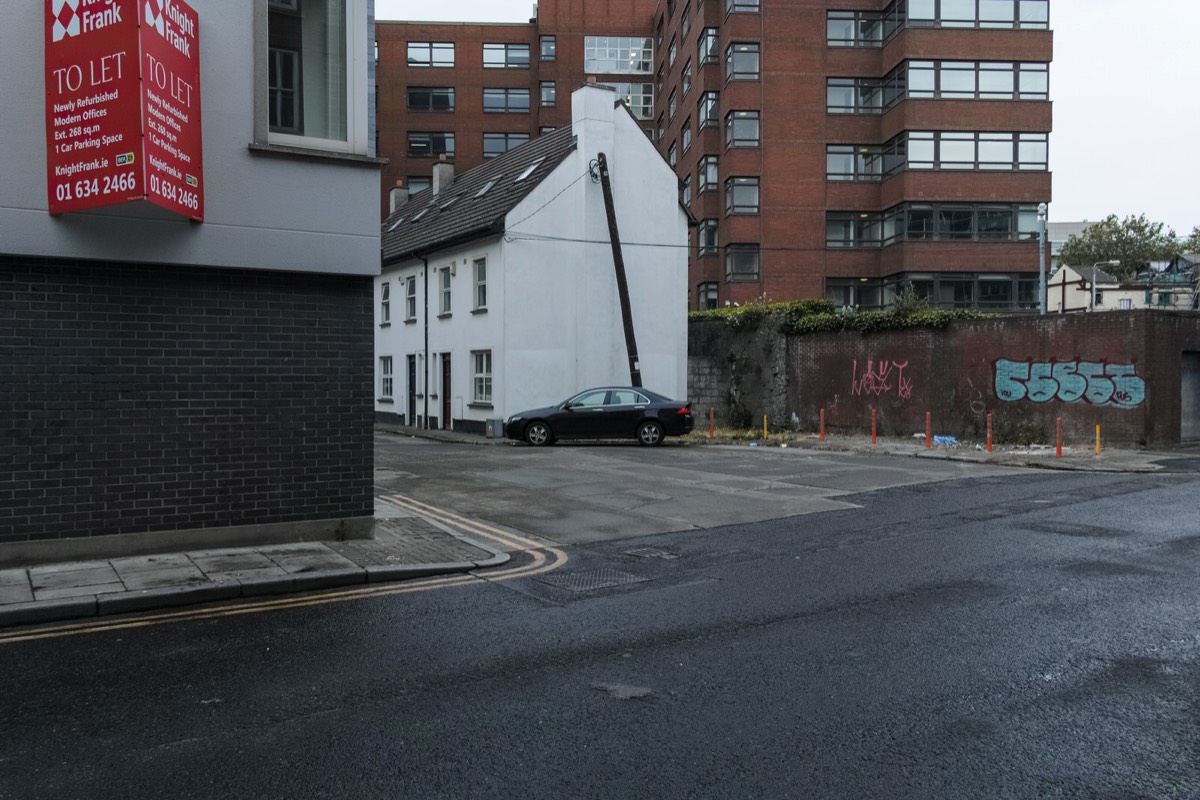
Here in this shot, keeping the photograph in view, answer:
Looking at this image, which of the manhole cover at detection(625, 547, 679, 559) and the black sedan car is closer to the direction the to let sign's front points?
the manhole cover

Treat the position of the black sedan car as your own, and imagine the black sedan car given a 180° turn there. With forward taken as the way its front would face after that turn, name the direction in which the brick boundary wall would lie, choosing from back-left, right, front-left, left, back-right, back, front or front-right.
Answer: front

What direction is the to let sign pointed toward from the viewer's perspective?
toward the camera

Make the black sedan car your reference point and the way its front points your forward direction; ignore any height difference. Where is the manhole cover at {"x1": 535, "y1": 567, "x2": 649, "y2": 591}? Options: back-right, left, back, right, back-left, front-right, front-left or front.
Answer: left

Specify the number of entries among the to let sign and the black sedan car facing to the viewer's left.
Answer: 1

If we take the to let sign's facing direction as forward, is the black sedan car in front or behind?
behind

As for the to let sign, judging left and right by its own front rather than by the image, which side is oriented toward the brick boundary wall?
left

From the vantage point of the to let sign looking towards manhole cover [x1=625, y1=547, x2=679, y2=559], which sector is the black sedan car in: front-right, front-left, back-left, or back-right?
front-left

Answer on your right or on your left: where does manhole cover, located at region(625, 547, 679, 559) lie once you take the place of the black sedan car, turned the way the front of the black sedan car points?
on your left

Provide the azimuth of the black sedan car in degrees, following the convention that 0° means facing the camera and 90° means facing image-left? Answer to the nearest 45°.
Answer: approximately 90°
